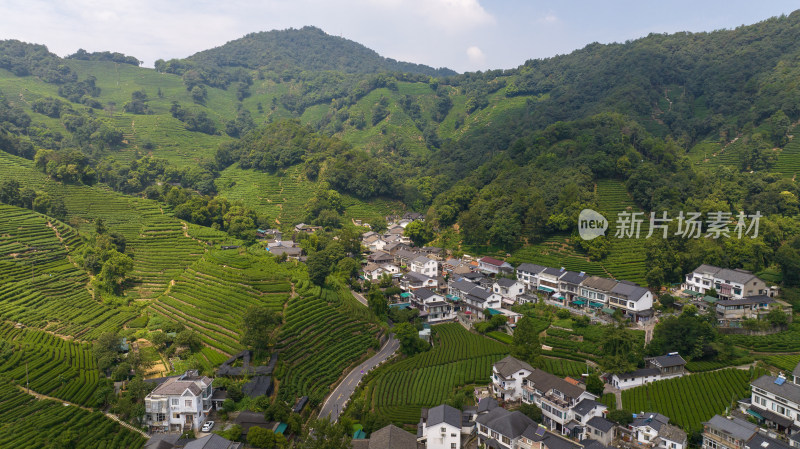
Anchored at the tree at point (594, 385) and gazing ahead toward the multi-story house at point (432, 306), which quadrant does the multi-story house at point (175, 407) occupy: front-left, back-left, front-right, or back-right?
front-left

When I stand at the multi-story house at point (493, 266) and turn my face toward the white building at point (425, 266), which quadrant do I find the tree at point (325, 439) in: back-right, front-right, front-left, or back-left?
front-left

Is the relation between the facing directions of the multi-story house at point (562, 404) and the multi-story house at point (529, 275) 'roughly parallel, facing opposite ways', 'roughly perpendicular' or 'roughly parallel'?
roughly parallel

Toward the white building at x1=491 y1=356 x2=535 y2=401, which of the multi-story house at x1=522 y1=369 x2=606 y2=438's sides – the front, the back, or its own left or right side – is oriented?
right

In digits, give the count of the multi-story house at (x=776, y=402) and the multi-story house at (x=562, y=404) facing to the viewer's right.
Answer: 0

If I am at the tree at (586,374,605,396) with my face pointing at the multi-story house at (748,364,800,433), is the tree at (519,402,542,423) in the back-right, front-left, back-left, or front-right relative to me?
back-right

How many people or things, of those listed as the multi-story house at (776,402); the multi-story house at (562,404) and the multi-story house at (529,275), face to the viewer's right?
0

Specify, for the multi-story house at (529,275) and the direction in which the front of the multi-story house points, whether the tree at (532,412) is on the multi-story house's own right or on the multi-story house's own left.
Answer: on the multi-story house's own left

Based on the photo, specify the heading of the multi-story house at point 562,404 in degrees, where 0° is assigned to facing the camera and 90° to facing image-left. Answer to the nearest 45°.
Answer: approximately 45°

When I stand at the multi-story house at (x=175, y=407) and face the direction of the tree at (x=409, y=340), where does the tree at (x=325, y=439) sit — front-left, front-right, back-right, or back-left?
front-right

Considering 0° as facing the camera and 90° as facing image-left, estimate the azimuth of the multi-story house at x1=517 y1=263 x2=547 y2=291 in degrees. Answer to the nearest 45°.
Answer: approximately 45°

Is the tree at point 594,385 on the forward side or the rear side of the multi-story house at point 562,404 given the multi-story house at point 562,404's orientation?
on the rear side

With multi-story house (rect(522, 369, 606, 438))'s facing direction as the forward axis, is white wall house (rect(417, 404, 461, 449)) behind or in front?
in front

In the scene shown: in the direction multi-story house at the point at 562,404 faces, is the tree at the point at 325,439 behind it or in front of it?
in front

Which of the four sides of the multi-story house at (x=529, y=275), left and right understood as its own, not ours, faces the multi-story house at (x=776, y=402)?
left

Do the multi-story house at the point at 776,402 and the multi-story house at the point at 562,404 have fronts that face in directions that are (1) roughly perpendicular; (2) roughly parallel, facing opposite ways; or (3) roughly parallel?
roughly parallel

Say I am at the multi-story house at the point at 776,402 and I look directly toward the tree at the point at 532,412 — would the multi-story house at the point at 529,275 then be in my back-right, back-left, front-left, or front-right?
front-right
